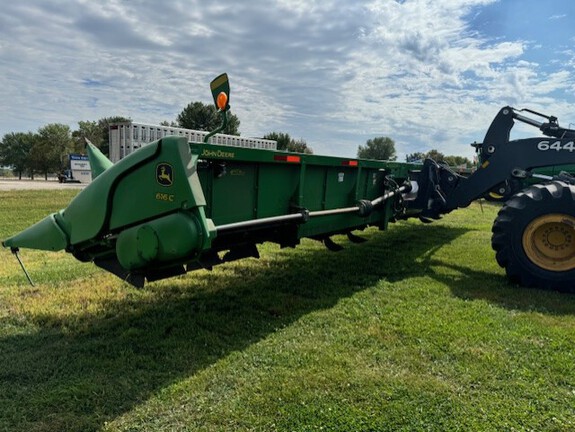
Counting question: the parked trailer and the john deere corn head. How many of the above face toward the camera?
0

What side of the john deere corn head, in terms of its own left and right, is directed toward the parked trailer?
front

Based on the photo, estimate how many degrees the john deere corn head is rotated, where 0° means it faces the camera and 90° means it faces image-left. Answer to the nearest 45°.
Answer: approximately 135°
